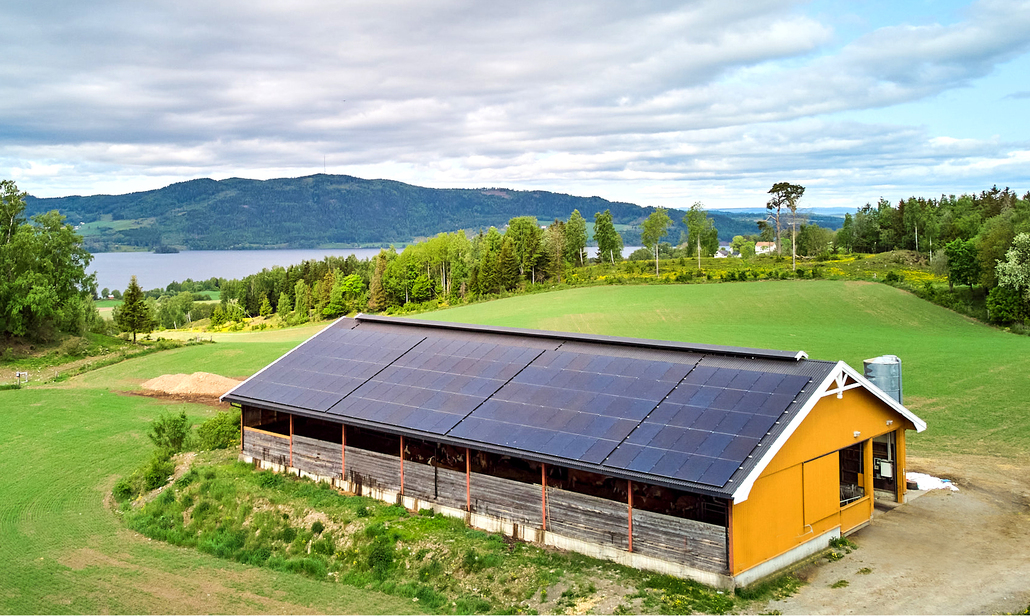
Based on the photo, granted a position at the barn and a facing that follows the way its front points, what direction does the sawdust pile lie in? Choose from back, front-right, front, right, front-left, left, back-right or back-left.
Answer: back

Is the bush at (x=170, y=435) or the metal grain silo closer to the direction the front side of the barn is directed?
the metal grain silo

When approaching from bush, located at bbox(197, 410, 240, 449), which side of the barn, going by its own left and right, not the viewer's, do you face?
back

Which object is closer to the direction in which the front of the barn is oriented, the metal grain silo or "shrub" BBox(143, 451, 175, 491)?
the metal grain silo

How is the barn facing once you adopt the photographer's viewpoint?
facing the viewer and to the right of the viewer

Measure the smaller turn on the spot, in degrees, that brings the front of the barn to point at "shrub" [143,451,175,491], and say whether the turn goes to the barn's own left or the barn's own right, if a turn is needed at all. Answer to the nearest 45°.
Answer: approximately 135° to the barn's own right

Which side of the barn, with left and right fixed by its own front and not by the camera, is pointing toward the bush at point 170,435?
back

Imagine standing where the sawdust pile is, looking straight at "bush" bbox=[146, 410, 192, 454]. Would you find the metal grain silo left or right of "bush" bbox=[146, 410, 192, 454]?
left

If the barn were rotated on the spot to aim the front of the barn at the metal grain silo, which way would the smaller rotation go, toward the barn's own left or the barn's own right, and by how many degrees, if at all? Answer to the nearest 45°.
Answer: approximately 90° to the barn's own left
